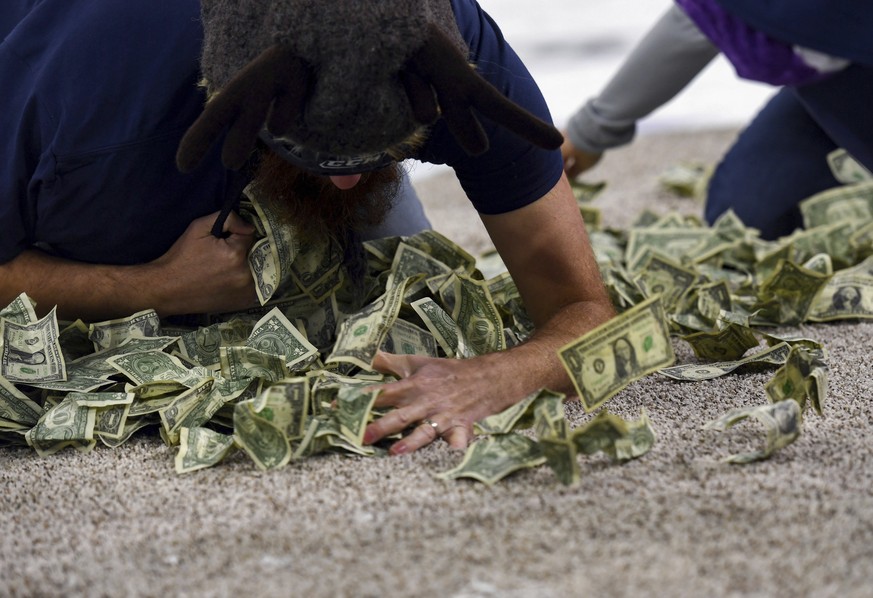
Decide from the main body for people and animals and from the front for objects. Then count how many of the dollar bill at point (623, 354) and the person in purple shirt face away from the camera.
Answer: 0

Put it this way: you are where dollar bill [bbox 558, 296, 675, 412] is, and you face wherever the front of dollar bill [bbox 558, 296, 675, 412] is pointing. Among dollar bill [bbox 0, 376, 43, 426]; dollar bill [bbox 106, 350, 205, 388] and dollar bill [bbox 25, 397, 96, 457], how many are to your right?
3

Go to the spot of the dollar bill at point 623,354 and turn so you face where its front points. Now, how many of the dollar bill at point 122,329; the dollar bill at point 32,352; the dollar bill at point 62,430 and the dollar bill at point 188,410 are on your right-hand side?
4

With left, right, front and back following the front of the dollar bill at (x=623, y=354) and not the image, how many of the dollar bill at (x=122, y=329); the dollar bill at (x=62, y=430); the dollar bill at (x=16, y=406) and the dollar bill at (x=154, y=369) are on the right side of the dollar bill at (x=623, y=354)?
4

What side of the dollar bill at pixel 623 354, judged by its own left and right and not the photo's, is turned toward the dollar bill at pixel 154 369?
right

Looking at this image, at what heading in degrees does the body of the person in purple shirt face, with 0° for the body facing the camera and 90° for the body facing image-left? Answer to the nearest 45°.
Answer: approximately 45°

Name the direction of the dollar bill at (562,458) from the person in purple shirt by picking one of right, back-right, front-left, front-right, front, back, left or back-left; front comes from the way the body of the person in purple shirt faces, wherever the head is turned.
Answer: front-left

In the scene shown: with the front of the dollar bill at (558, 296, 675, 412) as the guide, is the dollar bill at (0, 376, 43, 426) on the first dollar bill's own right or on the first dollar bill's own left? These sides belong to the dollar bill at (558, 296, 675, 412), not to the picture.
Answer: on the first dollar bill's own right

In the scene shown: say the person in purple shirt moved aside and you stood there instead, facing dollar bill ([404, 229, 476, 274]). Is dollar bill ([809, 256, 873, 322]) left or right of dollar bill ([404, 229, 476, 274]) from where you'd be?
left

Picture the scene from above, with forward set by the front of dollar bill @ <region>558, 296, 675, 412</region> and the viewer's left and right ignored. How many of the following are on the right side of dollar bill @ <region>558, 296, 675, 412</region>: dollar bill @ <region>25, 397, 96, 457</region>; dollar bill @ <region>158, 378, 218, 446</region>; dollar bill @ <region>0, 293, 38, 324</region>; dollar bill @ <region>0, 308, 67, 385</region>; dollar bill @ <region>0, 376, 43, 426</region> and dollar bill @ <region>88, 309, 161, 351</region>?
6

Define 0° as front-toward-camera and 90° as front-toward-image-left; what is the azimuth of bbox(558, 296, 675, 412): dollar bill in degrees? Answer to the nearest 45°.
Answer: approximately 0°

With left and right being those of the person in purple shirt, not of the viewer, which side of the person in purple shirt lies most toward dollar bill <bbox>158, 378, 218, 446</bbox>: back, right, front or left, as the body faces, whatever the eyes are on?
front

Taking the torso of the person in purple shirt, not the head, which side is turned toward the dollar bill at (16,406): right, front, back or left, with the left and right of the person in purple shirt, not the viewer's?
front

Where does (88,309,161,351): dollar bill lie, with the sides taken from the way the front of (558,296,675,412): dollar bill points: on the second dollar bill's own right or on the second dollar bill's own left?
on the second dollar bill's own right
